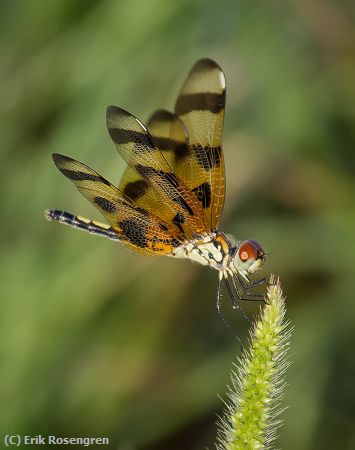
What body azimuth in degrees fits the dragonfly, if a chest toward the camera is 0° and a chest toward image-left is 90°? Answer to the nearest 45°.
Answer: approximately 270°
